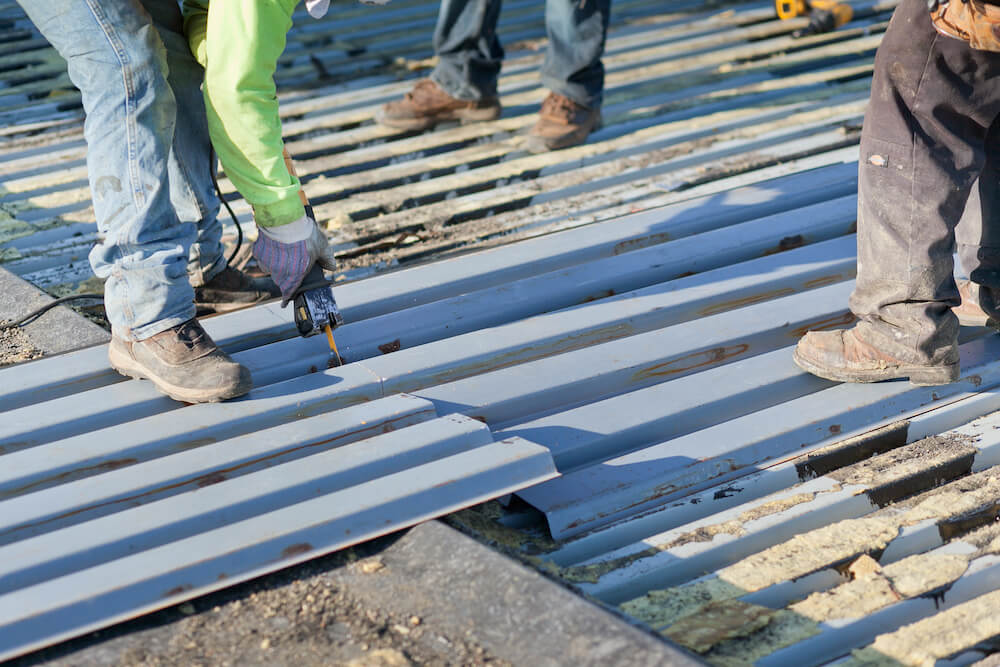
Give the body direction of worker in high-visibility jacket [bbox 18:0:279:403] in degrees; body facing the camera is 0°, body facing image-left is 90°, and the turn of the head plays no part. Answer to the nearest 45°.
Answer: approximately 270°
